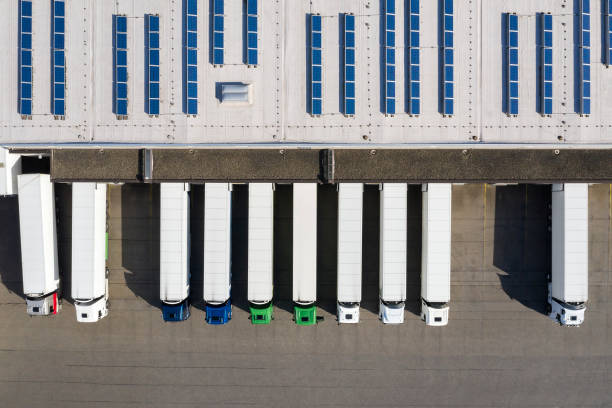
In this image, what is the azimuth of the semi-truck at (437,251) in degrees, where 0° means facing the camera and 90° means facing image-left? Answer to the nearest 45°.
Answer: approximately 0°

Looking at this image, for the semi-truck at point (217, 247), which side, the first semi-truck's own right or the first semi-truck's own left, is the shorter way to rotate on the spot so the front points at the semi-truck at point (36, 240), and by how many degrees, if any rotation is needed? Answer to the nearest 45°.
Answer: approximately 90° to the first semi-truck's own right

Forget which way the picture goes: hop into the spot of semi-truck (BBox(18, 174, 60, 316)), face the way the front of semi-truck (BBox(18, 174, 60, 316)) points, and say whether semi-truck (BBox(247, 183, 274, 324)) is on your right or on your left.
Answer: on your left

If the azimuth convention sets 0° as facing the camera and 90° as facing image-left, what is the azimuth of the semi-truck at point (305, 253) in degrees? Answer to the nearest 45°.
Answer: approximately 0°

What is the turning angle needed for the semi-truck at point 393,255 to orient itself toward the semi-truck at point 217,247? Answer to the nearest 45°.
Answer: approximately 90° to its right

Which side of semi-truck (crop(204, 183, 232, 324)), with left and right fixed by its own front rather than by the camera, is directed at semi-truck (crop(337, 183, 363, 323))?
left
